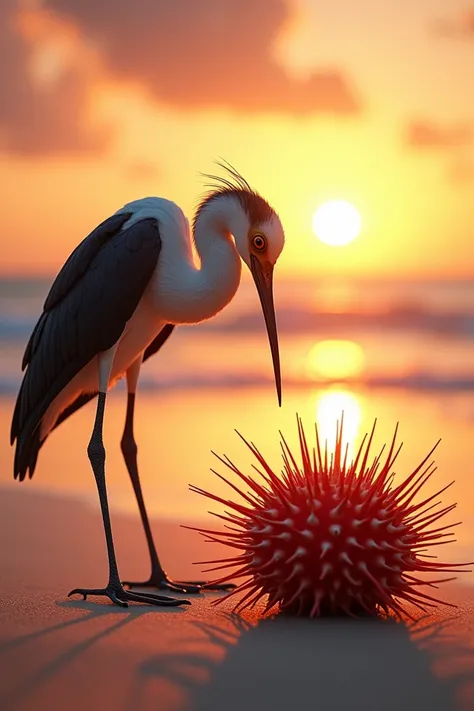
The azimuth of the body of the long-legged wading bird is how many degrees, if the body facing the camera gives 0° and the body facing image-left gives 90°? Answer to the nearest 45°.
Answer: approximately 270°
